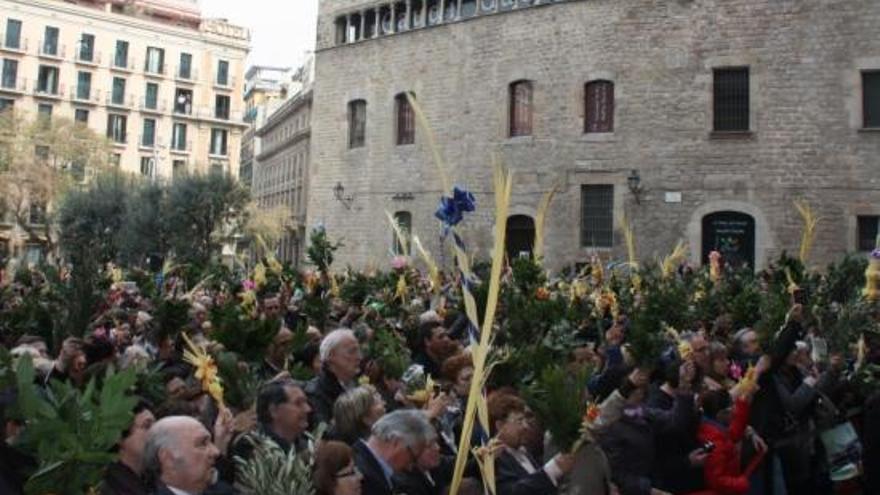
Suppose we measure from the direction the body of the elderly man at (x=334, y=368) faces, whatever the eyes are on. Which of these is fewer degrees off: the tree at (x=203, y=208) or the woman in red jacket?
the woman in red jacket

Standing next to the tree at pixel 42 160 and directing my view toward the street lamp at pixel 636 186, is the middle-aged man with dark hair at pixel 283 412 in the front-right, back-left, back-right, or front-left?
front-right
